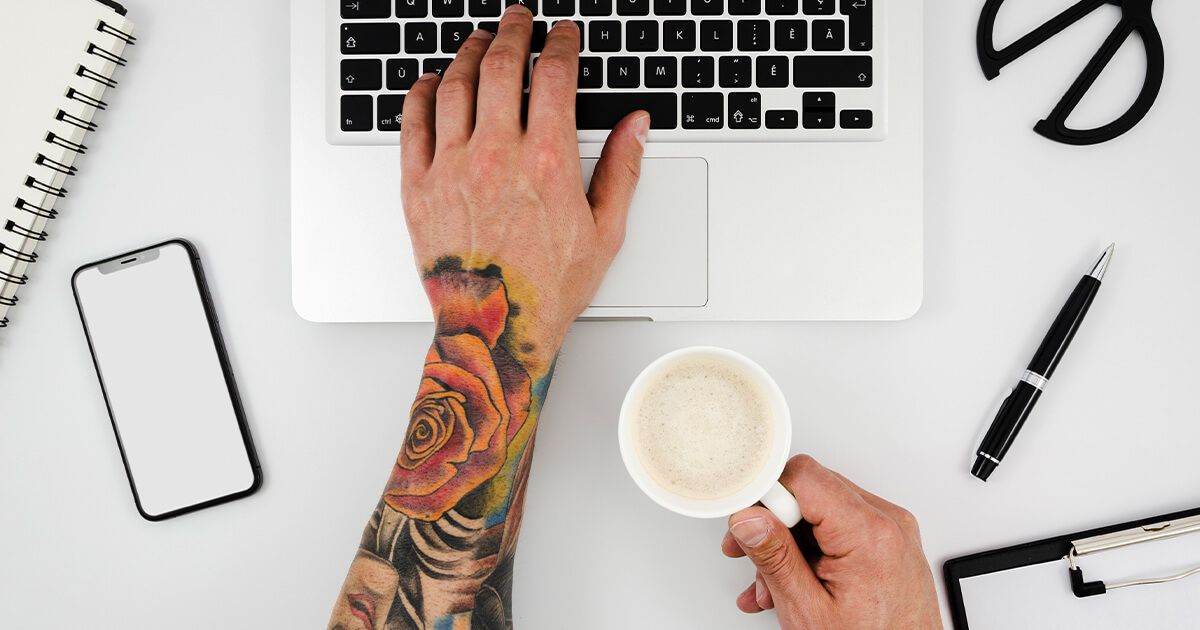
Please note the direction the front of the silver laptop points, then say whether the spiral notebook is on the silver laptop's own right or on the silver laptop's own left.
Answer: on the silver laptop's own right

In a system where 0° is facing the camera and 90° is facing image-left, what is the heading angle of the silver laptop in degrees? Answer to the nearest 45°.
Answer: approximately 0°

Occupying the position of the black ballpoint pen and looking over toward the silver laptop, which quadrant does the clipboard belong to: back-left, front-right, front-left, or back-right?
back-left
